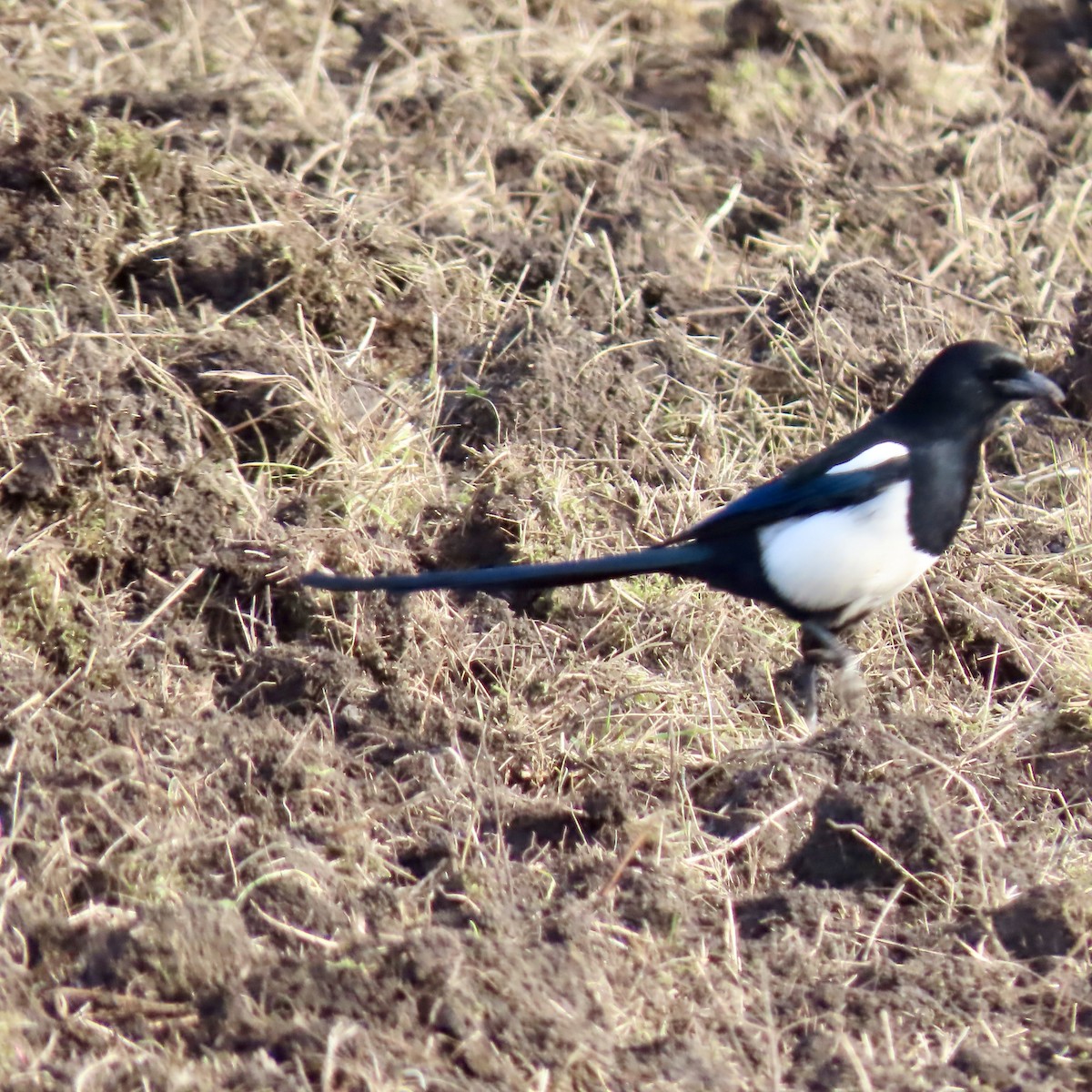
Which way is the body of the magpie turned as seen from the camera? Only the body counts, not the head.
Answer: to the viewer's right
